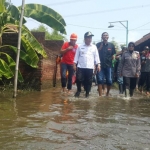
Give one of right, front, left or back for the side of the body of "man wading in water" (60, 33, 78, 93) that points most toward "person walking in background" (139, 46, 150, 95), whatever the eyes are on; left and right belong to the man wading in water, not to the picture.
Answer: left

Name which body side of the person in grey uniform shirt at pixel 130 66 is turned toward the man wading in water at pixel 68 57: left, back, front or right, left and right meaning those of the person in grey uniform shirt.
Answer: right

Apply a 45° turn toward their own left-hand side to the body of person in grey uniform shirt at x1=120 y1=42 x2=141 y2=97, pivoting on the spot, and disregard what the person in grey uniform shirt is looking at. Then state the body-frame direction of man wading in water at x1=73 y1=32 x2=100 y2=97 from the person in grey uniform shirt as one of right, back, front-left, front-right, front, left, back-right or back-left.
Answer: right

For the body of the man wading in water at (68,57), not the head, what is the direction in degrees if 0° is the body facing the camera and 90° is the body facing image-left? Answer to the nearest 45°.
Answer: approximately 315°

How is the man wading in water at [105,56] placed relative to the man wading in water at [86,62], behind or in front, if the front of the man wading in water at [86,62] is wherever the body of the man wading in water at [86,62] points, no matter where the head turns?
behind

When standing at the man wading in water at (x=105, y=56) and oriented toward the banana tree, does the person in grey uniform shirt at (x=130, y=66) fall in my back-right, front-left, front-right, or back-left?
back-right

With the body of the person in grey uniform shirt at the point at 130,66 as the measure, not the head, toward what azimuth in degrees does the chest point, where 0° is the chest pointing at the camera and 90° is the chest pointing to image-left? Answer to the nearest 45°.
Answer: approximately 0°

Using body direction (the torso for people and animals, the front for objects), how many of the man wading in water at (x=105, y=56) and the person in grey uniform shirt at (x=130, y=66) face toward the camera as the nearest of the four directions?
2
